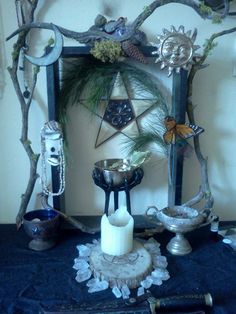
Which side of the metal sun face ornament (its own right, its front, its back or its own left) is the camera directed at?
front
